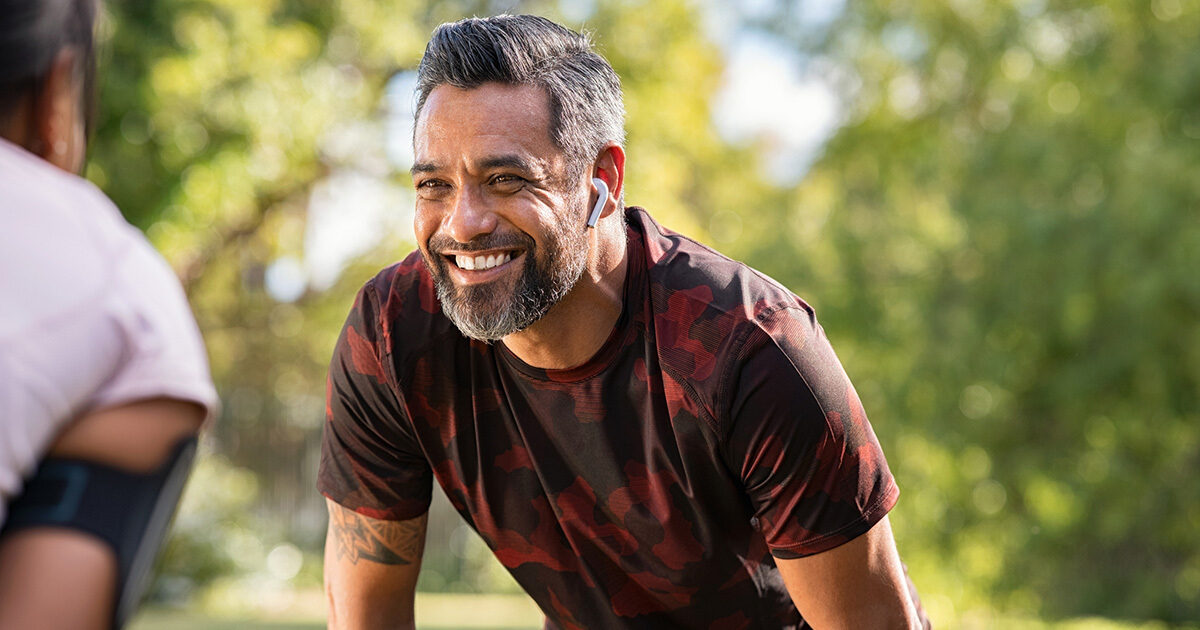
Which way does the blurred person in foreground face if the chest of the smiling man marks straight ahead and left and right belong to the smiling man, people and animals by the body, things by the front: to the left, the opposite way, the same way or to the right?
the opposite way

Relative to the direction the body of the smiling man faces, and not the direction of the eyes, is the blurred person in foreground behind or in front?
in front

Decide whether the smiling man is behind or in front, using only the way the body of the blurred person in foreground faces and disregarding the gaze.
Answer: in front

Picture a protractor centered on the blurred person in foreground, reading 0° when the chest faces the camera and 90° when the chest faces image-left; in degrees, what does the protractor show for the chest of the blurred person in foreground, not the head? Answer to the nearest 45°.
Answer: approximately 225°

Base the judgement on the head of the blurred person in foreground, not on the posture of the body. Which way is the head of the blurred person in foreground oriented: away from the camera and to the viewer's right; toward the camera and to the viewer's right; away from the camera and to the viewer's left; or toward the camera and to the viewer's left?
away from the camera and to the viewer's right

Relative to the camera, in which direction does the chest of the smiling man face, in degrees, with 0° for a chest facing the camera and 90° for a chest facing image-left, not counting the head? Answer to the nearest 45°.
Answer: approximately 45°
